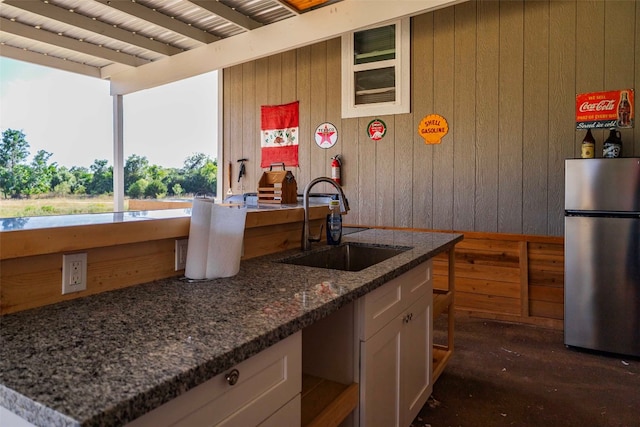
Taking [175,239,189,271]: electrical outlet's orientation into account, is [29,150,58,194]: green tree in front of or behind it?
behind

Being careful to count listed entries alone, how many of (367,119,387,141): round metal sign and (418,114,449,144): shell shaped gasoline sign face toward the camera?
2

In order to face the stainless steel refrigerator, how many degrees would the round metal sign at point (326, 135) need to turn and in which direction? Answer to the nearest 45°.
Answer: approximately 45° to its left

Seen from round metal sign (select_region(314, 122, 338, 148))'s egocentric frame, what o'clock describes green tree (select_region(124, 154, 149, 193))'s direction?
The green tree is roughly at 4 o'clock from the round metal sign.

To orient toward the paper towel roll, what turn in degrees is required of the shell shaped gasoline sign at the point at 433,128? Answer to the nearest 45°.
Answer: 0° — it already faces it

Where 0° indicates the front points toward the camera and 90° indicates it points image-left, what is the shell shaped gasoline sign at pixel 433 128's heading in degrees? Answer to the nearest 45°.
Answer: approximately 0°

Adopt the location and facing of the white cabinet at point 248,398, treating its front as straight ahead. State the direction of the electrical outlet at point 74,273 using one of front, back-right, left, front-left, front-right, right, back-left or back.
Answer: back

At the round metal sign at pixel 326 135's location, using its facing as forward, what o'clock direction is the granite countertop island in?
The granite countertop island is roughly at 12 o'clock from the round metal sign.

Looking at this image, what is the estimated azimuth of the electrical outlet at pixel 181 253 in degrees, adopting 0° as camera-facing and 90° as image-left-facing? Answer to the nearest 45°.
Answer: approximately 315°

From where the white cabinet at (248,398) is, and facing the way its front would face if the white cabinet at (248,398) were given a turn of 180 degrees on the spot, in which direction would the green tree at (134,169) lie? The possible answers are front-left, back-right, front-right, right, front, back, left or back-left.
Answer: front-right

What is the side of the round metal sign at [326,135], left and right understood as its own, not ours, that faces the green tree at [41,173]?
right
